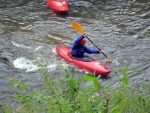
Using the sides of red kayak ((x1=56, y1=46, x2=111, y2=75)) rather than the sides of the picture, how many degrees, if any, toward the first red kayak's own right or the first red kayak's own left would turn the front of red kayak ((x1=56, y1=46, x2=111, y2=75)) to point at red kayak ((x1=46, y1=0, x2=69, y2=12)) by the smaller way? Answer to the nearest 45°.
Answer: approximately 135° to the first red kayak's own left

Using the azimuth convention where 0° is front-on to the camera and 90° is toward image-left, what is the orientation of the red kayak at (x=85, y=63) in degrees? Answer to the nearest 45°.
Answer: approximately 315°
